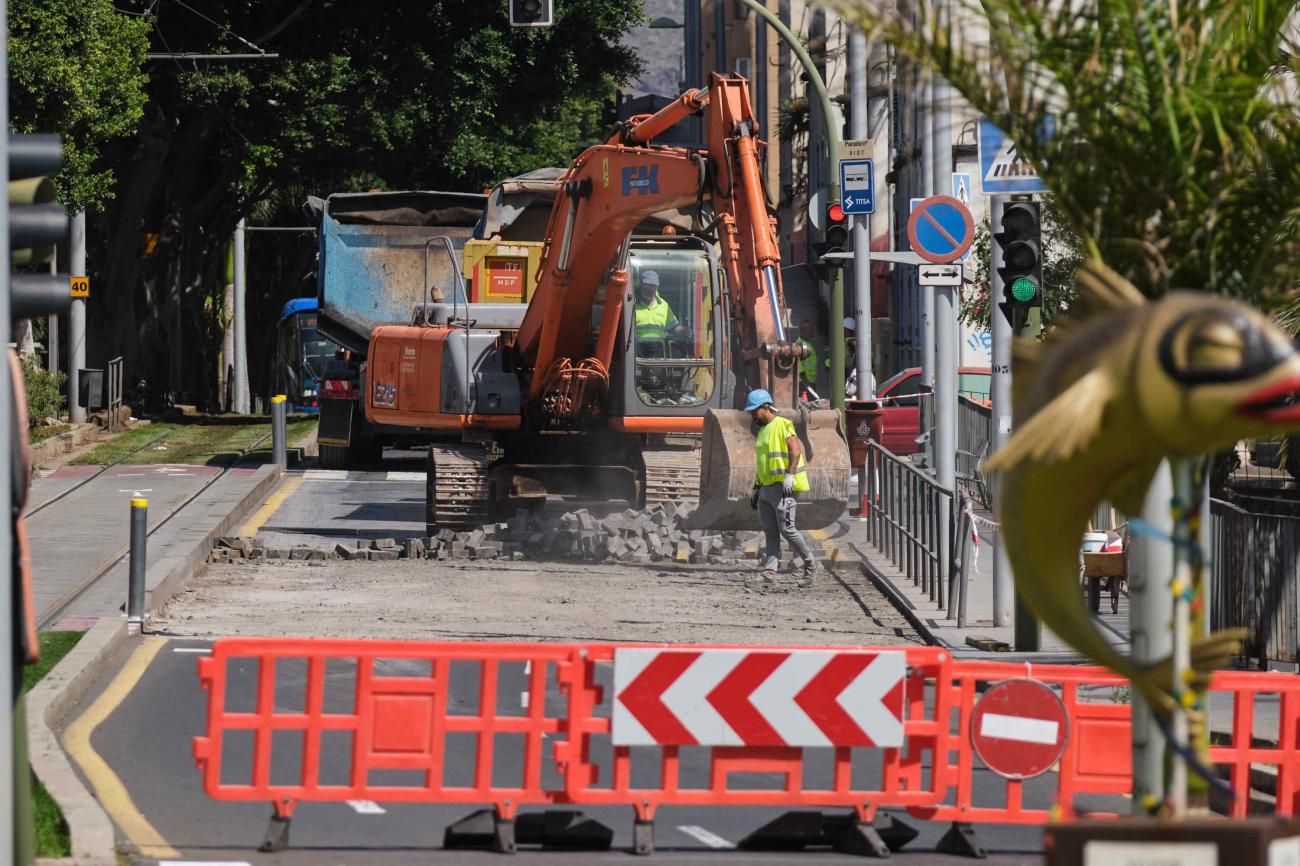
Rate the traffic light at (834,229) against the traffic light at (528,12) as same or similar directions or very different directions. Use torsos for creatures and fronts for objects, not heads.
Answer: same or similar directions

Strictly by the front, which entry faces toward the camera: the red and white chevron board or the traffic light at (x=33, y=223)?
the red and white chevron board

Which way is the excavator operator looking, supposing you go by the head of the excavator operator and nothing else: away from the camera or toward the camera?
toward the camera

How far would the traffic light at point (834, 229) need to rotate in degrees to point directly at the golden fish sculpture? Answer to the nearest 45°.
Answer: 0° — it already faces it

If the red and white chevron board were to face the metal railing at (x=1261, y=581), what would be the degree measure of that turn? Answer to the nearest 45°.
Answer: approximately 135° to its left

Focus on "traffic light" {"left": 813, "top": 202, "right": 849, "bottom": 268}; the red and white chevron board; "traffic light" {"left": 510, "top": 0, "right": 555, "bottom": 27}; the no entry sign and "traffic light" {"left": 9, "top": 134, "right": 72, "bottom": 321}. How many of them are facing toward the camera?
4

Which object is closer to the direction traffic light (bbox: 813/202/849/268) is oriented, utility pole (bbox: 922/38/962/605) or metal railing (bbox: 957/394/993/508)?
the utility pole

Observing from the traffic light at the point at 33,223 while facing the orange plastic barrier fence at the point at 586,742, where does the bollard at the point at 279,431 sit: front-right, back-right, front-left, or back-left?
front-left

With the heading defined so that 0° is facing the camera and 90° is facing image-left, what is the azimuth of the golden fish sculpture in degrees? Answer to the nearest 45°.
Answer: approximately 270°

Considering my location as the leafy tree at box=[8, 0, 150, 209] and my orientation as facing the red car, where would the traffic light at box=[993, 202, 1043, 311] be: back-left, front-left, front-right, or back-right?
front-right

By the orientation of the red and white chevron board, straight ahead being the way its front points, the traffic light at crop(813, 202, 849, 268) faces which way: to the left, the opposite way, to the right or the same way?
the same way

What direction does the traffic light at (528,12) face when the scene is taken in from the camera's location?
facing the viewer

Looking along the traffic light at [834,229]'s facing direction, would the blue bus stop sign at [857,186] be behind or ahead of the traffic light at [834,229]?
ahead

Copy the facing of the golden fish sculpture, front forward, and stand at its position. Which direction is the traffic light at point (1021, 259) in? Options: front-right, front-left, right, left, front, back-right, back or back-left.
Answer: left

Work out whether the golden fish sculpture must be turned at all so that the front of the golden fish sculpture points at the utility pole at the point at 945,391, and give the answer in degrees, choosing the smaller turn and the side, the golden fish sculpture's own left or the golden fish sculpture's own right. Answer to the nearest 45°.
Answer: approximately 90° to the golden fish sculpture's own left

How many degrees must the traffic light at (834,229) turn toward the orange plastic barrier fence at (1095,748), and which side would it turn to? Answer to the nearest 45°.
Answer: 0° — it already faces it
